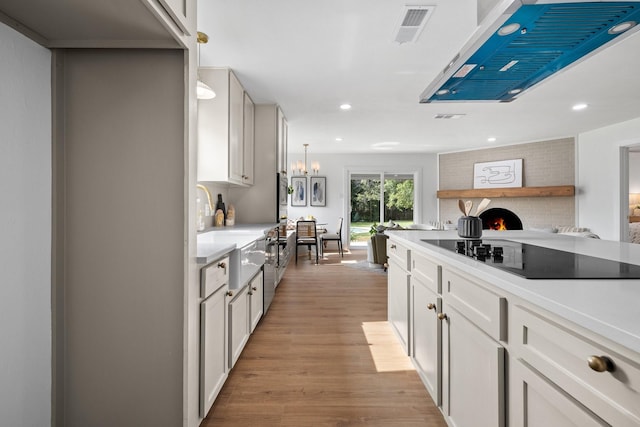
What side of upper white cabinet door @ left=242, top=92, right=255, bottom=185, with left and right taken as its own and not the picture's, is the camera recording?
right

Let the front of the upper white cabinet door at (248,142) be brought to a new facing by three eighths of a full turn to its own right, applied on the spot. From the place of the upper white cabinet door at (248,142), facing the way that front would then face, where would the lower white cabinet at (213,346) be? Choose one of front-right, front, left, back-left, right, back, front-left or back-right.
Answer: front-left

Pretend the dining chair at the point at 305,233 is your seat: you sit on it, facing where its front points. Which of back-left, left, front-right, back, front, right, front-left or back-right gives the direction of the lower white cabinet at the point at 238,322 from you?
back

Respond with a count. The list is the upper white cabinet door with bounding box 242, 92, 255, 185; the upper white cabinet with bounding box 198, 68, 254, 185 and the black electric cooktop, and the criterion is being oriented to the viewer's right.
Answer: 2

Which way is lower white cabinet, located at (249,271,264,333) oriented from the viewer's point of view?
to the viewer's right

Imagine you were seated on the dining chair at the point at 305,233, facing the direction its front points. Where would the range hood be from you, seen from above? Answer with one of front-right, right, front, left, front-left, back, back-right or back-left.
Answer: back

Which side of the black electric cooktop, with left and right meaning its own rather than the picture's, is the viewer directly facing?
left

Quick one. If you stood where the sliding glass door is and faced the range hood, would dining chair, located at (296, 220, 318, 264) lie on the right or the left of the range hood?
right

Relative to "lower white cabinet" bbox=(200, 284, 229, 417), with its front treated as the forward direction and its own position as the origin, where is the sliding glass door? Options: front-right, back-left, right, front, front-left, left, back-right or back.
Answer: front-left

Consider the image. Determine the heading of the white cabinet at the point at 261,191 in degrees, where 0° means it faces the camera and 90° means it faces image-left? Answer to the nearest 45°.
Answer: approximately 270°

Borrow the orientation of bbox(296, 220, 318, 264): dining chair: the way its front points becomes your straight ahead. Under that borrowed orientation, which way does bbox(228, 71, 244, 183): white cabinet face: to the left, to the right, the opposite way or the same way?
to the right

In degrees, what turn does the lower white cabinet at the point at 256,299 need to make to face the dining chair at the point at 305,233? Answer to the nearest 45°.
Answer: approximately 90° to its left

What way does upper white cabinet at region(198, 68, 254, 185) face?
to the viewer's right

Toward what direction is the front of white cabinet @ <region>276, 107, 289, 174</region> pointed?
to the viewer's right
